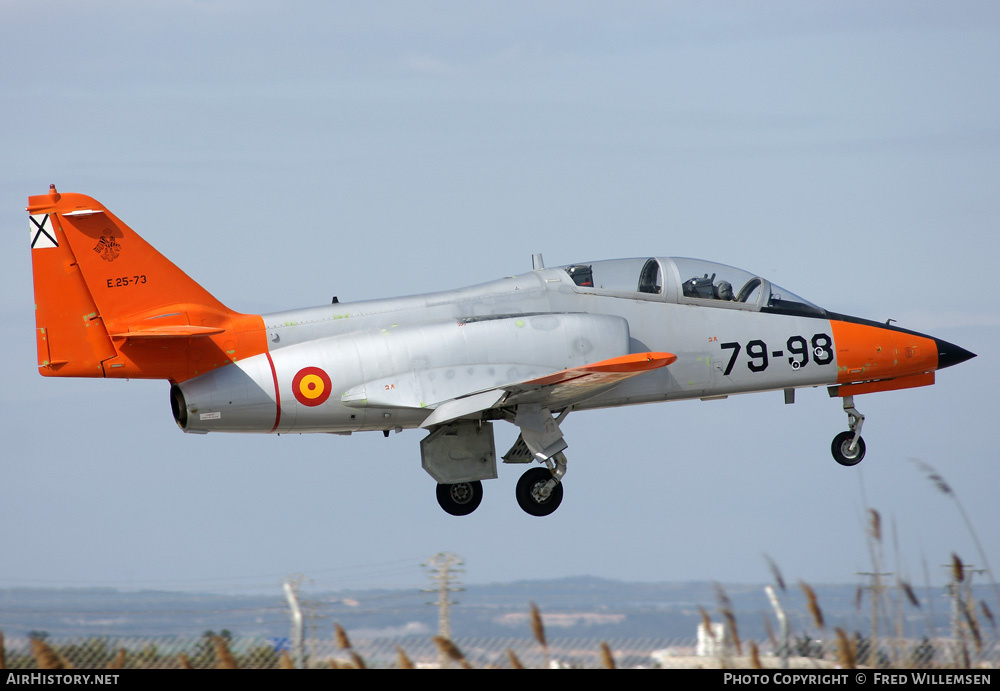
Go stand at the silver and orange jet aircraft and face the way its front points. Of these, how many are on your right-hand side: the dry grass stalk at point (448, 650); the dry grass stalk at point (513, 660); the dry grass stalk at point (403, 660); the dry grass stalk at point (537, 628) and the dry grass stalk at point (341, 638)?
5

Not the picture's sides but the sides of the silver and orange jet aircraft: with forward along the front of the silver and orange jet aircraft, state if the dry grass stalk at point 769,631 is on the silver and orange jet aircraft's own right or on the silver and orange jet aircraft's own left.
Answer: on the silver and orange jet aircraft's own right

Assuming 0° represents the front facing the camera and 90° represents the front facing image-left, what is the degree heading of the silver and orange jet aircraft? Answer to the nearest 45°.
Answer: approximately 270°

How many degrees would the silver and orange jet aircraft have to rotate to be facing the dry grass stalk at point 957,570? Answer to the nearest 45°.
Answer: approximately 45° to its right

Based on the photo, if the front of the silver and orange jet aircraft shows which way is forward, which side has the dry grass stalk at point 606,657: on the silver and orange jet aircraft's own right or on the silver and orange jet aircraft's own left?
on the silver and orange jet aircraft's own right

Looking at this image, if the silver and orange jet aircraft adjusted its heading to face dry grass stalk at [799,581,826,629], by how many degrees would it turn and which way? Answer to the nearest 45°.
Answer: approximately 45° to its right

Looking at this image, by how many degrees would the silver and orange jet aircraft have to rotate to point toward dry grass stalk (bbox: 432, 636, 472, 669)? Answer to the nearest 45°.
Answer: approximately 90° to its right

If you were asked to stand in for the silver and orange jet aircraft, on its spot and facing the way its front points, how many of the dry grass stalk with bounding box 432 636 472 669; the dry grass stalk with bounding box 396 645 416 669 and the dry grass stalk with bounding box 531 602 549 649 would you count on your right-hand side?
3

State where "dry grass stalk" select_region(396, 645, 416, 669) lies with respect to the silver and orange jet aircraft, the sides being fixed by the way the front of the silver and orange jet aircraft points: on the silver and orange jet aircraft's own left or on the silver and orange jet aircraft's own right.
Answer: on the silver and orange jet aircraft's own right

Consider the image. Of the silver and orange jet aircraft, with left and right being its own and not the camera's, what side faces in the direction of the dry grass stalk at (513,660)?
right

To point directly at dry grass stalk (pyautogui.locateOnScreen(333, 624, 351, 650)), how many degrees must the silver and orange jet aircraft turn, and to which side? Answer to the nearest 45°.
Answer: approximately 90° to its right

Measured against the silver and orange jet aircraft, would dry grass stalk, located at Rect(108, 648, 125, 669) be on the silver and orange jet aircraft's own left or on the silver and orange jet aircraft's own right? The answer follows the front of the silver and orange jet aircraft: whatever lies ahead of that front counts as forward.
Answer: on the silver and orange jet aircraft's own right

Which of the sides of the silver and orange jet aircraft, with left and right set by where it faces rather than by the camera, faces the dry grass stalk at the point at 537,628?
right
